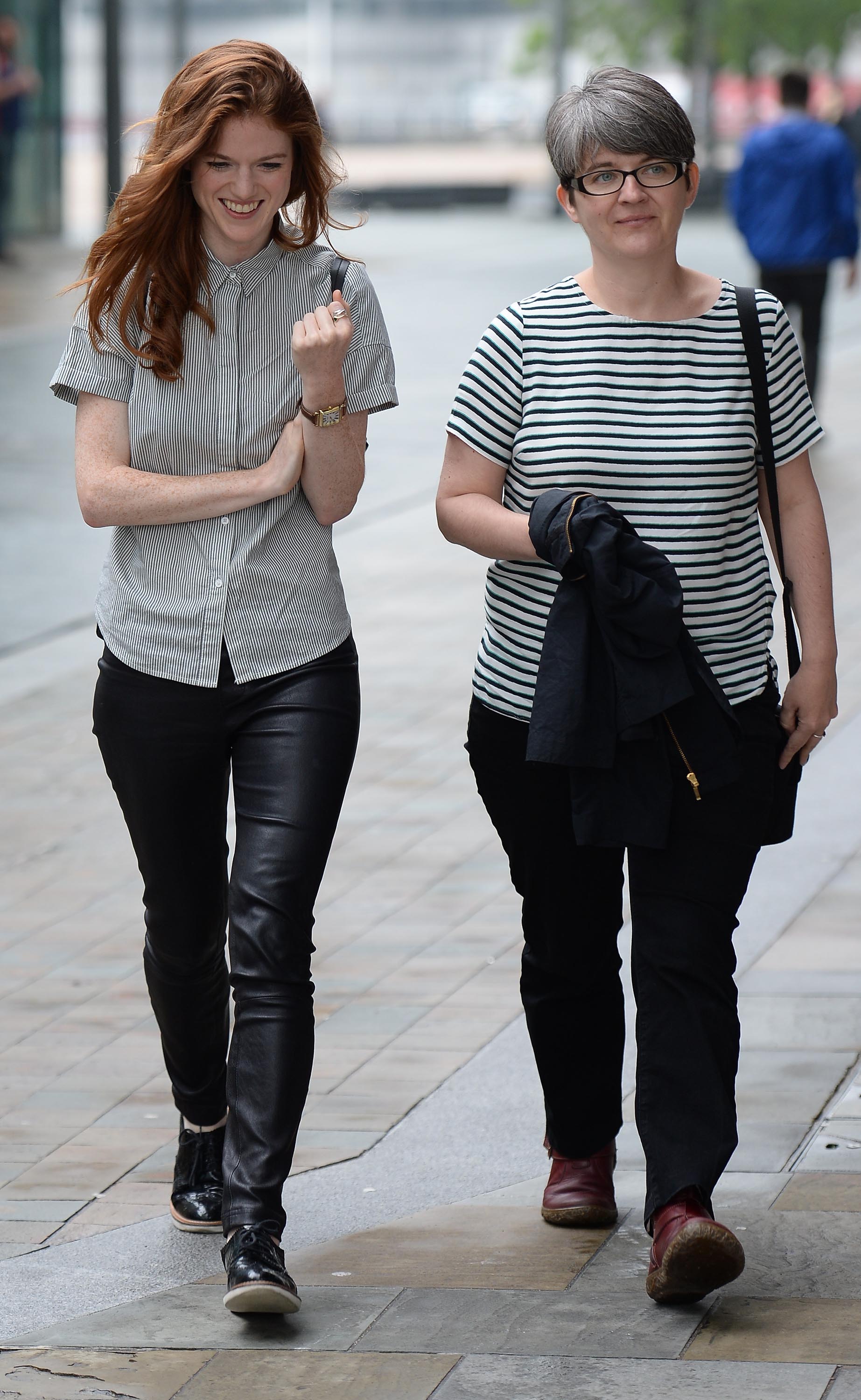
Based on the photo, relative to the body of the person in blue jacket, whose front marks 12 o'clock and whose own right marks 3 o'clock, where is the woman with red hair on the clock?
The woman with red hair is roughly at 6 o'clock from the person in blue jacket.

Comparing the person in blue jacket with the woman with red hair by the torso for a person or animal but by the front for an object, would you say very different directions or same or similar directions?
very different directions

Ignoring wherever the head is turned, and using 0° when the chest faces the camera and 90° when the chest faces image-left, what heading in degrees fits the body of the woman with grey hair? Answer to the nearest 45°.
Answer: approximately 0°

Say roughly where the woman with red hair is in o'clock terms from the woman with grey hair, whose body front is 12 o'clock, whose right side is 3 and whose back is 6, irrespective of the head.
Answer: The woman with red hair is roughly at 3 o'clock from the woman with grey hair.

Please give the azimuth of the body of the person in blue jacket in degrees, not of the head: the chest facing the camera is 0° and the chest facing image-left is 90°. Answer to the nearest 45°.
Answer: approximately 180°

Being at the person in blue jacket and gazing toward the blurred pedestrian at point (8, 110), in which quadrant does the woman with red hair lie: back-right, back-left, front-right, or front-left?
back-left

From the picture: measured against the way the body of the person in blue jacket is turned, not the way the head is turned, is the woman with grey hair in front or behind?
behind

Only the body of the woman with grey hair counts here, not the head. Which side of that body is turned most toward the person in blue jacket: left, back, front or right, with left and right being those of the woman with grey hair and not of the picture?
back

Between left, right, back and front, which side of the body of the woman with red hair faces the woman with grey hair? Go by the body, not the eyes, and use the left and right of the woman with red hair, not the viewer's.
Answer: left
